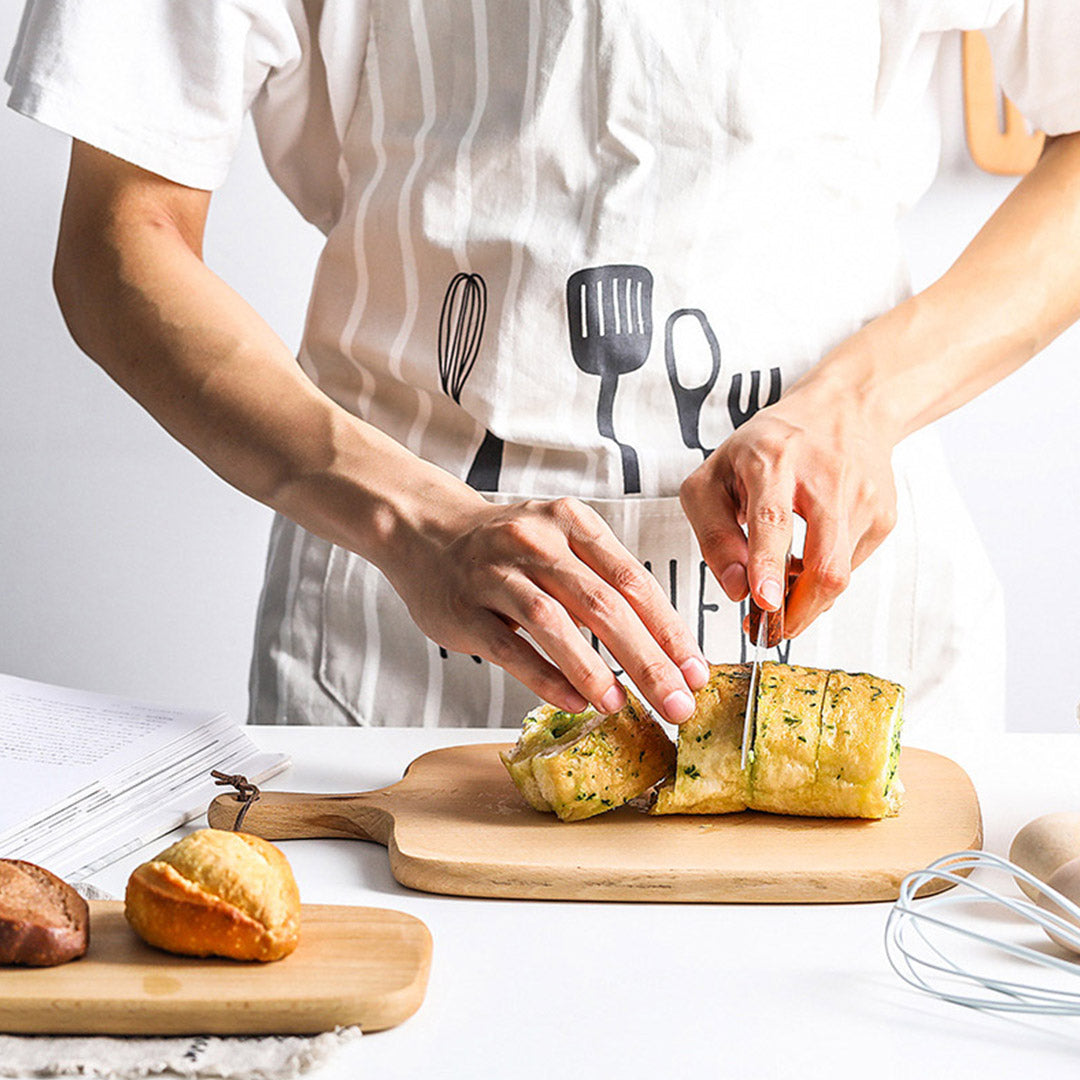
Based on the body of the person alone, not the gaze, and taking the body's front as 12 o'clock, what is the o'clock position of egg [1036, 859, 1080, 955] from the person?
The egg is roughly at 11 o'clock from the person.

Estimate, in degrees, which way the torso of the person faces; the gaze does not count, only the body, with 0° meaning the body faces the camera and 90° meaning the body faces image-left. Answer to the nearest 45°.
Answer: approximately 0°

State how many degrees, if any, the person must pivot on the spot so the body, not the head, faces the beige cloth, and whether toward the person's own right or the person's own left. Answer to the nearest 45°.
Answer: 0° — they already face it

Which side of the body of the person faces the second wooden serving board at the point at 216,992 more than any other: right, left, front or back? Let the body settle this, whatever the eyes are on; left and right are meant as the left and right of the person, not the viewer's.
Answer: front

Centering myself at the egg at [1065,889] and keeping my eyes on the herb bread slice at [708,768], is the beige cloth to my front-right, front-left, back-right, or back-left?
front-left

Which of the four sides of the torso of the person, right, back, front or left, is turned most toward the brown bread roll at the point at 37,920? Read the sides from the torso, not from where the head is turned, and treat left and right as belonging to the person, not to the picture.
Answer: front
